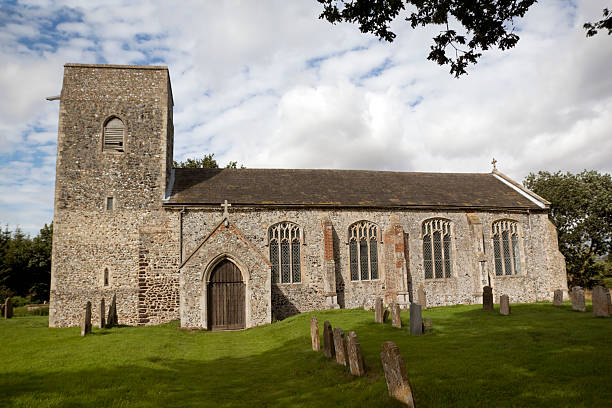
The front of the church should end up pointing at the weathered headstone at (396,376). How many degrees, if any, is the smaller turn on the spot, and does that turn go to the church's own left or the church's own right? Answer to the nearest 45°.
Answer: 0° — it already faces it

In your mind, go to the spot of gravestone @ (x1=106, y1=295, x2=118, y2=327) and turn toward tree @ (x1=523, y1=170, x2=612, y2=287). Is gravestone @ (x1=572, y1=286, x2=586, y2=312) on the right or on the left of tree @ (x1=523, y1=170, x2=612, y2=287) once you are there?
right

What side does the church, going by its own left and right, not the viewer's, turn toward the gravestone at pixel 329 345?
front

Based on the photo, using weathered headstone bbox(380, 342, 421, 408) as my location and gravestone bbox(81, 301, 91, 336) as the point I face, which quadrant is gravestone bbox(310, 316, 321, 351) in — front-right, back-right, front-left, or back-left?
front-right

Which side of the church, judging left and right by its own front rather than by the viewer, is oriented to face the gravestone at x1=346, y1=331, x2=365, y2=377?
front

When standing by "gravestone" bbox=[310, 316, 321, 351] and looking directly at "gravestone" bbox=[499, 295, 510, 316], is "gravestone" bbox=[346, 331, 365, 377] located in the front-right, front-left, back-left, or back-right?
back-right

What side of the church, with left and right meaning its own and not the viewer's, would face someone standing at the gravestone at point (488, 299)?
left

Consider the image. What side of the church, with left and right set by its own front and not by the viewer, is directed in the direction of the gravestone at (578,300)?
left

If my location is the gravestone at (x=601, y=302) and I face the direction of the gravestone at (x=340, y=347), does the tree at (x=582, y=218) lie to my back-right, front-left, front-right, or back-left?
back-right

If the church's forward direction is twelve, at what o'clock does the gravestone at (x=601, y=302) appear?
The gravestone is roughly at 10 o'clock from the church.

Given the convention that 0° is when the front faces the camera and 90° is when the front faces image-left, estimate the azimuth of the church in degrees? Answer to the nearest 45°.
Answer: approximately 0°

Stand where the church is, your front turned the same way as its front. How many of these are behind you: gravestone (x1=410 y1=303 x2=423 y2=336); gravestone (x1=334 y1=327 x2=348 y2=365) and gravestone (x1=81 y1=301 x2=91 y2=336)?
0

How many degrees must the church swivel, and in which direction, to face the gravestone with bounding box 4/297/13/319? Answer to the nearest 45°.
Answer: approximately 90° to its right
